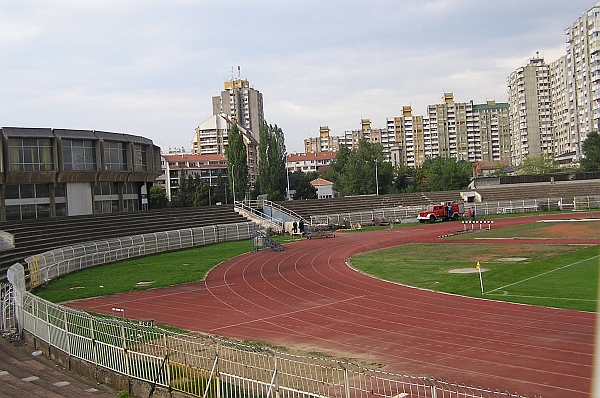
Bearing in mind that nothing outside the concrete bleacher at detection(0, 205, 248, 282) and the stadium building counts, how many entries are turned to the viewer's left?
0

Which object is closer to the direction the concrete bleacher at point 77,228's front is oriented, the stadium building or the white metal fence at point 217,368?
the white metal fence

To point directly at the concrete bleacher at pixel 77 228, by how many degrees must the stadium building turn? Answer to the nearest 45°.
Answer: approximately 45° to its right

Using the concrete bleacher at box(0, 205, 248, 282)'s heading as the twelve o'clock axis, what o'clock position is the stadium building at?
The stadium building is roughly at 7 o'clock from the concrete bleacher.

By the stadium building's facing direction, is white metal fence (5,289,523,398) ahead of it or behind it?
ahead

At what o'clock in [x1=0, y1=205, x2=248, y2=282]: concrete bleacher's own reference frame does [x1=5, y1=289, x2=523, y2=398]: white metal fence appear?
The white metal fence is roughly at 1 o'clock from the concrete bleacher.

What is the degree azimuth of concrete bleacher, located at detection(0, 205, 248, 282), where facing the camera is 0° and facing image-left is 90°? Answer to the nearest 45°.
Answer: approximately 315°
